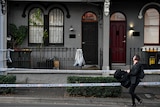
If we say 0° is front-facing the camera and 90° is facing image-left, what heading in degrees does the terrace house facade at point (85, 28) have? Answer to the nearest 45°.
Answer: approximately 0°

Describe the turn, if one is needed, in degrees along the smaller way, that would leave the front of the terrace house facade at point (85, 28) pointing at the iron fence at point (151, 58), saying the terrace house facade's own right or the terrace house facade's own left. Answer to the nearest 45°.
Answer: approximately 90° to the terrace house facade's own left
